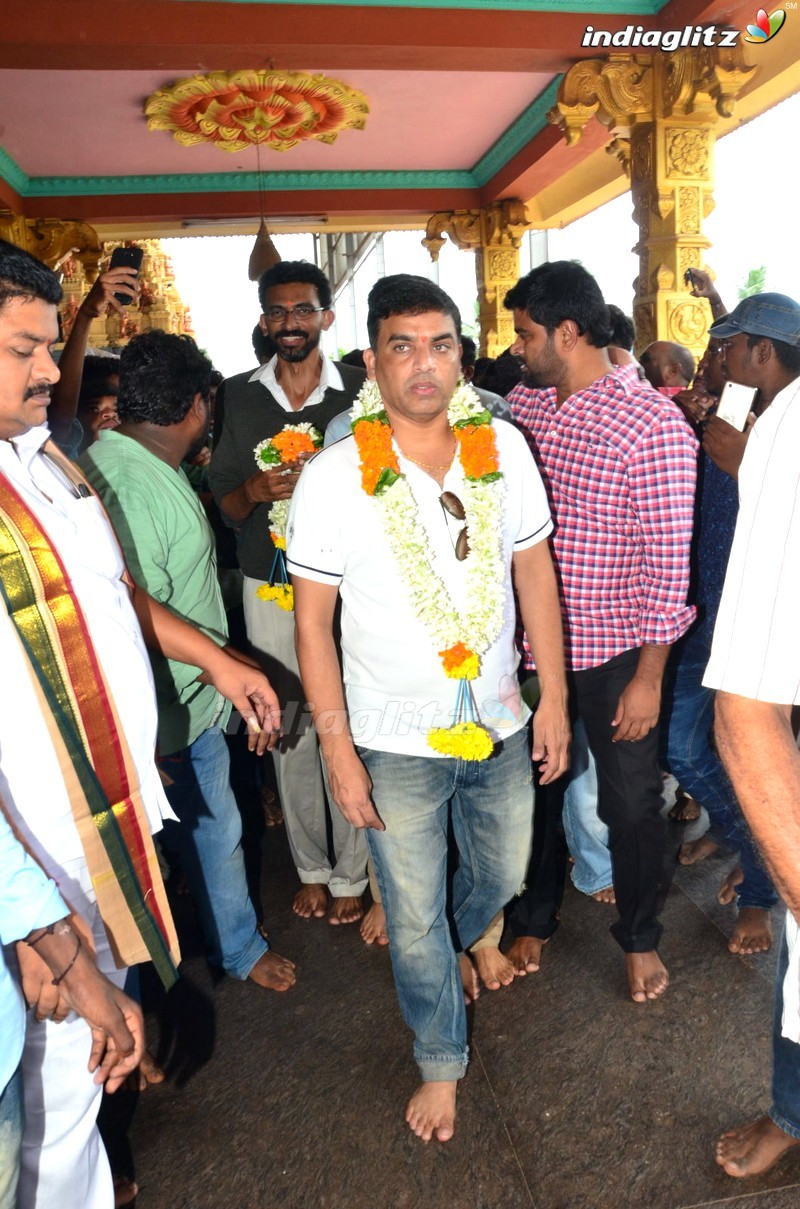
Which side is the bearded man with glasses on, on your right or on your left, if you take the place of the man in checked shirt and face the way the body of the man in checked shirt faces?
on your right

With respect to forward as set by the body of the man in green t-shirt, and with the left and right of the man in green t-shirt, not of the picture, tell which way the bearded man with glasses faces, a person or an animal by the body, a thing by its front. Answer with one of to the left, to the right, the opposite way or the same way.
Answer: to the right

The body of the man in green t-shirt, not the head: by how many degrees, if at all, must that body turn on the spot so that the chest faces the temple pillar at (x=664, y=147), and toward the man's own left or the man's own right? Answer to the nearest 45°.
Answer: approximately 45° to the man's own left

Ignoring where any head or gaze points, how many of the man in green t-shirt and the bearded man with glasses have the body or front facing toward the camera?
1

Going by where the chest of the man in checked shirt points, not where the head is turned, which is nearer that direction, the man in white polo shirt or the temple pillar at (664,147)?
the man in white polo shirt

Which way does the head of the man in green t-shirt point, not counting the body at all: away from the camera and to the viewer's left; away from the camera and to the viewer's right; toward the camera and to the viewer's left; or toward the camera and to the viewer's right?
away from the camera and to the viewer's right

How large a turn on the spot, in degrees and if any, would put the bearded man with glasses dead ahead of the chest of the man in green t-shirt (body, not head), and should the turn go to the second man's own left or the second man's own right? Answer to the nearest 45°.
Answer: approximately 45° to the second man's own left

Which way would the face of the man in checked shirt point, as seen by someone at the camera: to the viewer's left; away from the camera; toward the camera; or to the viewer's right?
to the viewer's left

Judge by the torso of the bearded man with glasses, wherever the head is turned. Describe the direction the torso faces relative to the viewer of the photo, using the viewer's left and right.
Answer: facing the viewer

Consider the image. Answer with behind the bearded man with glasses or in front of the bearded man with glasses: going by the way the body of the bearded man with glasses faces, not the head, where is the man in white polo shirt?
in front

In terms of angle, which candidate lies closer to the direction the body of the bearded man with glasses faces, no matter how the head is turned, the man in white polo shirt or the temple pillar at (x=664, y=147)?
the man in white polo shirt

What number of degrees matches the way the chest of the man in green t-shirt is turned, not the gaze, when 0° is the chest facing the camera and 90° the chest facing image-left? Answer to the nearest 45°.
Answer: approximately 270°
